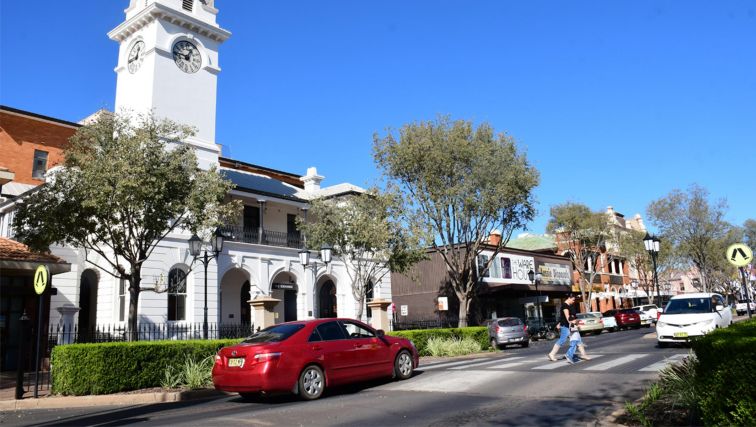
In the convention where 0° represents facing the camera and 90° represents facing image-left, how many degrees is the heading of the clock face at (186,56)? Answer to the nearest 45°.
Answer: approximately 315°

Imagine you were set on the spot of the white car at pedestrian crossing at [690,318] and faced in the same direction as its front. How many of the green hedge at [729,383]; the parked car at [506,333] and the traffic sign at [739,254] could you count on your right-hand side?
1

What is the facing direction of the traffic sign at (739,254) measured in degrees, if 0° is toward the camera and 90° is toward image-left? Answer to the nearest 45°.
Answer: approximately 0°

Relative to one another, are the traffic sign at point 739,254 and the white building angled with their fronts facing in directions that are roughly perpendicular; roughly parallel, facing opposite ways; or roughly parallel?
roughly perpendicular

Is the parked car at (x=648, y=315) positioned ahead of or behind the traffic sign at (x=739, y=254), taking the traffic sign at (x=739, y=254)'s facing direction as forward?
behind

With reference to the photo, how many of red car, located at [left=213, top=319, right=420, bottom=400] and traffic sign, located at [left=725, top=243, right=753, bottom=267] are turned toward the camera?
1
